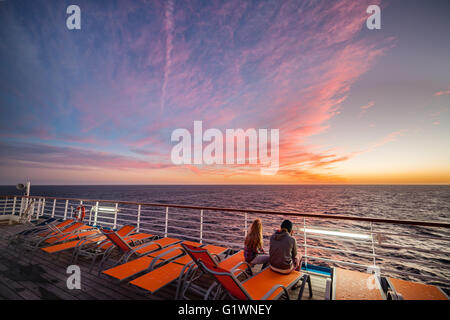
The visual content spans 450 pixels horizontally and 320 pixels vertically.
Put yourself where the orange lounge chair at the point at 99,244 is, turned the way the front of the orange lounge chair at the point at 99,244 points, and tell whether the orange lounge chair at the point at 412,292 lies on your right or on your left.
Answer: on your right

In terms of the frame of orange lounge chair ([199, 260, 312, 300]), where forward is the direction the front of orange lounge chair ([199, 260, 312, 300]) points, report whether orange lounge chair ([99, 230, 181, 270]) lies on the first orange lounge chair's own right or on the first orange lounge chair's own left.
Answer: on the first orange lounge chair's own left

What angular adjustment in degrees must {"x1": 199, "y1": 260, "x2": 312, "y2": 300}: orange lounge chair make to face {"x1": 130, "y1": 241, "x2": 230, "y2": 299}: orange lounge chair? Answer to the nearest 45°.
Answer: approximately 135° to its left

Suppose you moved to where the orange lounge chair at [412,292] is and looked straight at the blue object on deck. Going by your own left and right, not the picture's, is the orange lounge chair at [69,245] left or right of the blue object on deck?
left

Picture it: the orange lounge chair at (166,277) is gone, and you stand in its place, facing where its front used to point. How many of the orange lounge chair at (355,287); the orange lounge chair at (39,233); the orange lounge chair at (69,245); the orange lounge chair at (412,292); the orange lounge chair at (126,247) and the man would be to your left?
3
